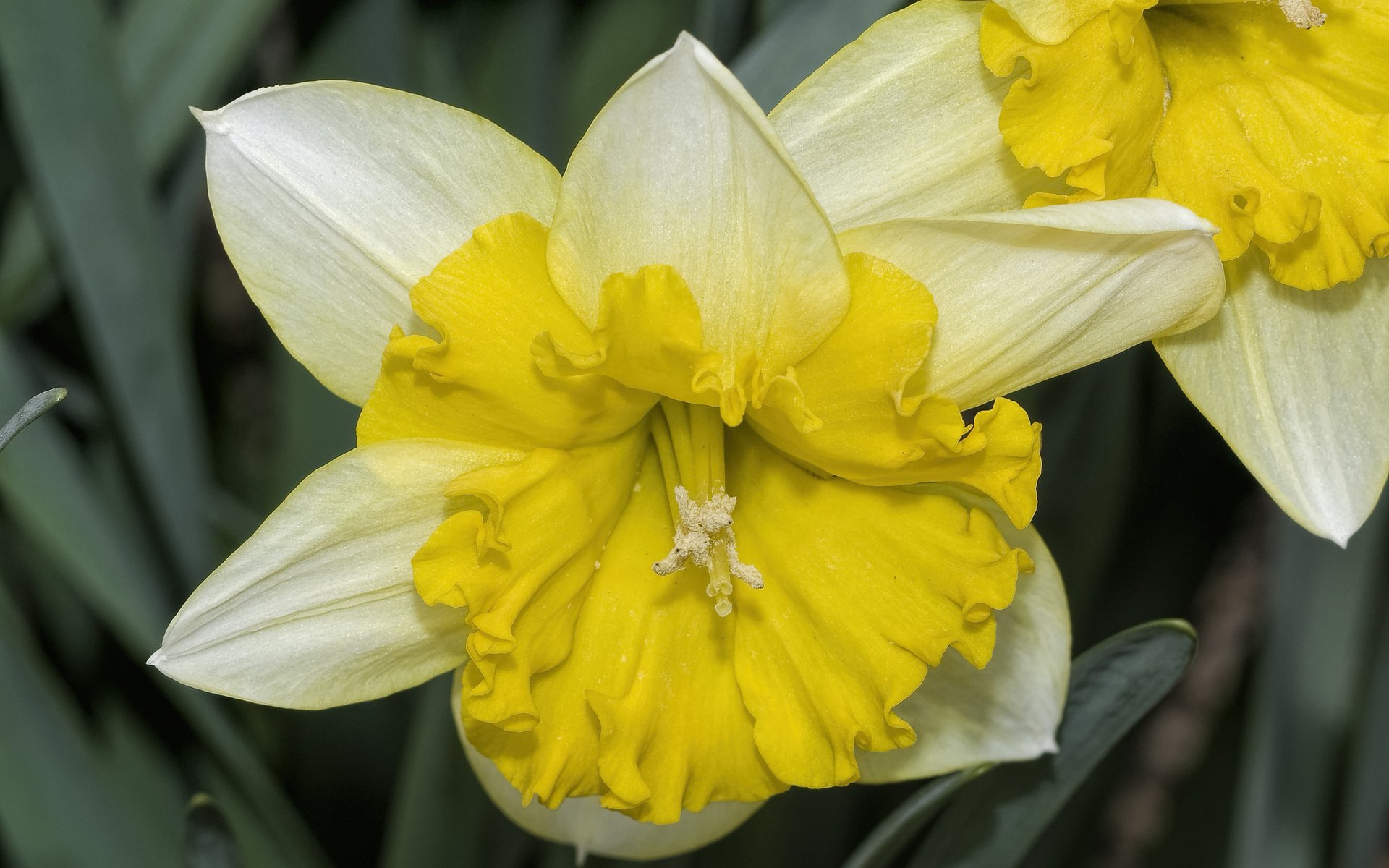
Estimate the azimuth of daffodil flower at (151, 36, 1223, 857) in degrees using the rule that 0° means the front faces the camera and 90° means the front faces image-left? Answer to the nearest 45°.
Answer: approximately 0°

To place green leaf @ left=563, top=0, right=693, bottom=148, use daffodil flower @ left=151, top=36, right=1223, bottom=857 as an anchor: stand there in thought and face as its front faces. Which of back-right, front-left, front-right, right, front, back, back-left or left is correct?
back
